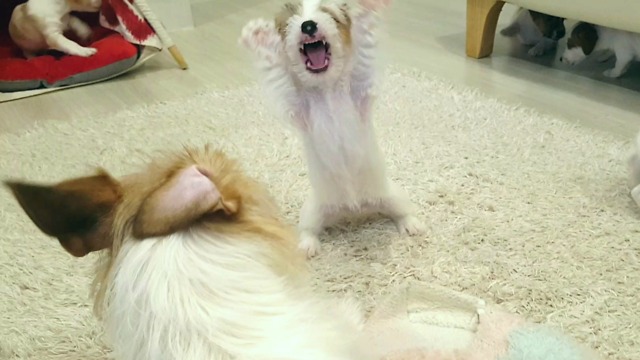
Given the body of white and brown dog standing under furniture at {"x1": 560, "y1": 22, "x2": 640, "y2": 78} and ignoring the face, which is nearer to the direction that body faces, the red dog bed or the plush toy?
the red dog bed

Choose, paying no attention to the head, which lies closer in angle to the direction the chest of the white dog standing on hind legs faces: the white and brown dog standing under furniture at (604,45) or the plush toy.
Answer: the plush toy

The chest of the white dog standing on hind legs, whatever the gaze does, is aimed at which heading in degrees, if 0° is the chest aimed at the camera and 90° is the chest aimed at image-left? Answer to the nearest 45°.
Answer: approximately 0°

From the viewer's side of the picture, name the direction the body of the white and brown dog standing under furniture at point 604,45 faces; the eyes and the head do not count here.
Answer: to the viewer's left

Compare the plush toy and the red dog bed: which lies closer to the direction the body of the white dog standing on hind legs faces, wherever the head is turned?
the plush toy

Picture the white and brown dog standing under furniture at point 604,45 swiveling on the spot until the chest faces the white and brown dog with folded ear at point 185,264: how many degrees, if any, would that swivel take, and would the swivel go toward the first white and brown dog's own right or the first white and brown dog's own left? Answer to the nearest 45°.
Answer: approximately 90° to the first white and brown dog's own left

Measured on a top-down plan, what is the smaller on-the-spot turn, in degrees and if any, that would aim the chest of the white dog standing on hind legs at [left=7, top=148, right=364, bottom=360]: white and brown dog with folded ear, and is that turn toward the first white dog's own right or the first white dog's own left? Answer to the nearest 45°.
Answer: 0° — it already faces it
